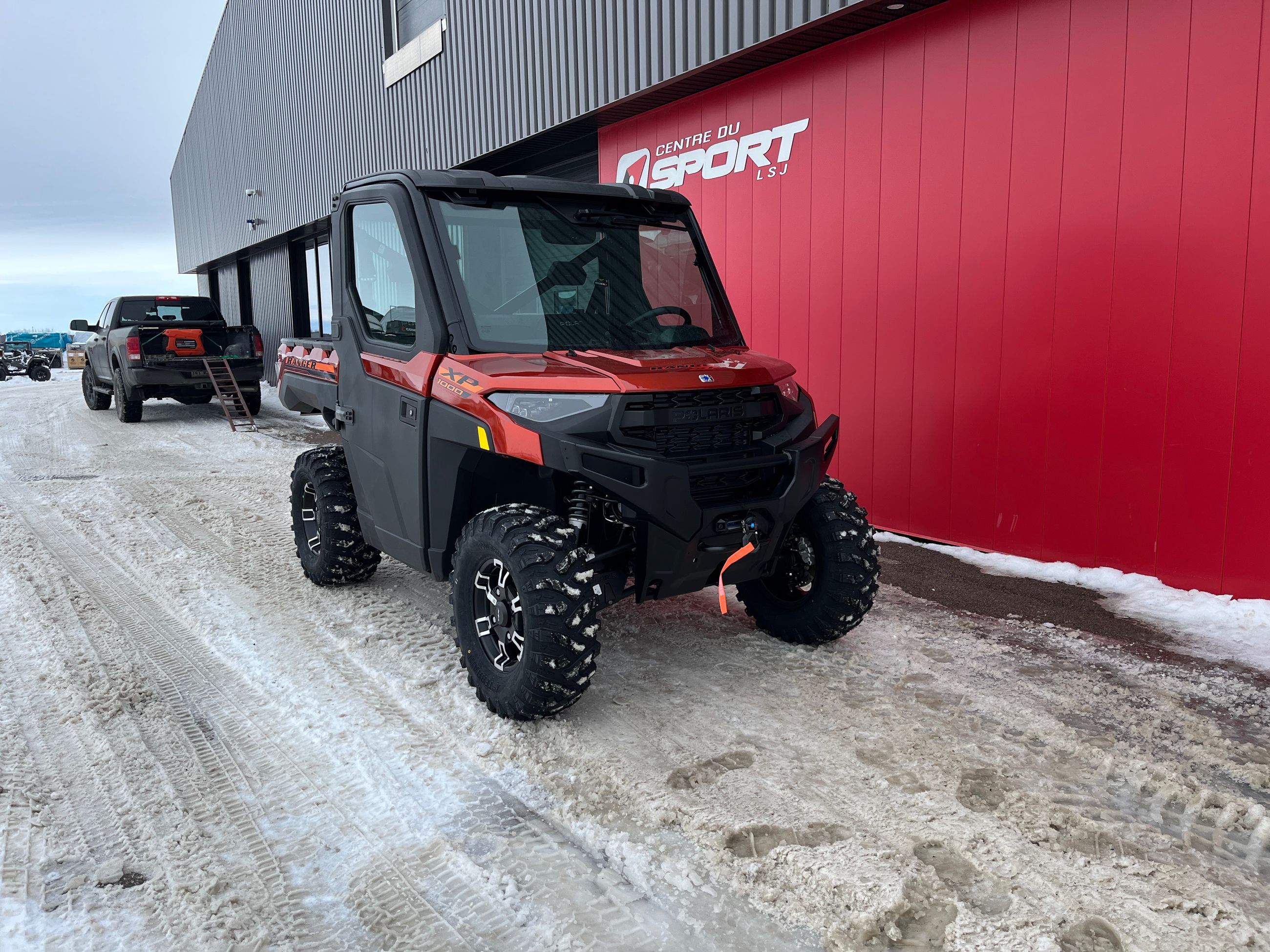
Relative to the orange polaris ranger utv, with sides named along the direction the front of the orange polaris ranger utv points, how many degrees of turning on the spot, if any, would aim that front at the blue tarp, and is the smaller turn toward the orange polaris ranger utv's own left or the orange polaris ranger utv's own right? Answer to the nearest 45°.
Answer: approximately 180°

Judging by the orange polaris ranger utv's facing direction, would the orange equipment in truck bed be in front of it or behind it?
behind

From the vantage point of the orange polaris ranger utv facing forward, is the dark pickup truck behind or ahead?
behind

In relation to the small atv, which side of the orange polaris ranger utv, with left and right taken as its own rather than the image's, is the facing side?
back

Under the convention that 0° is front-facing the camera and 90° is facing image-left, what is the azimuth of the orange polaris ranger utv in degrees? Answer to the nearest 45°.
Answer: approximately 315°
